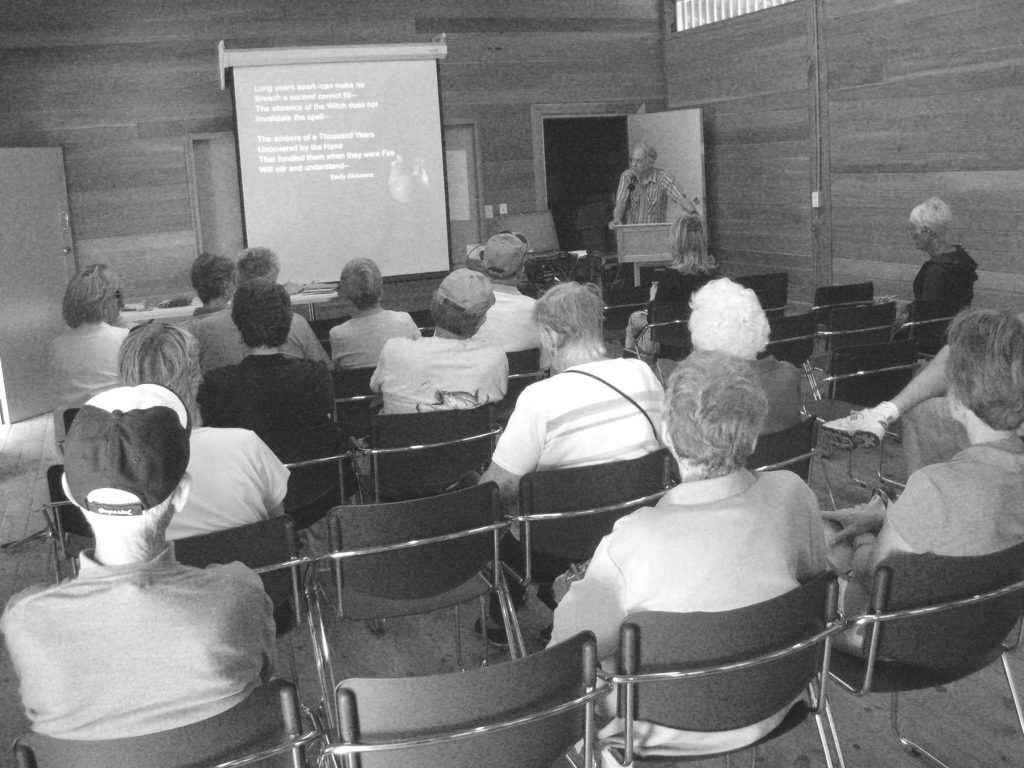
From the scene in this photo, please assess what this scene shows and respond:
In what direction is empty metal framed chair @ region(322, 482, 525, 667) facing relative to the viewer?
away from the camera

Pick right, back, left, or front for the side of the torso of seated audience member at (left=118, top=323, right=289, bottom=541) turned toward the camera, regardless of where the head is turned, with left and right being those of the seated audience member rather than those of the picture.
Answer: back

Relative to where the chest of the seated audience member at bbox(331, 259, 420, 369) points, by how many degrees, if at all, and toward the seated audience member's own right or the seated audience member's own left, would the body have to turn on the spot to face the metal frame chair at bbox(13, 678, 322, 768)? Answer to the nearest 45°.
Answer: approximately 180°

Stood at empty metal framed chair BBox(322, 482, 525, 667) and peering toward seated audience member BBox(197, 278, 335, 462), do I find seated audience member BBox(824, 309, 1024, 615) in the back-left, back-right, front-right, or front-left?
back-right

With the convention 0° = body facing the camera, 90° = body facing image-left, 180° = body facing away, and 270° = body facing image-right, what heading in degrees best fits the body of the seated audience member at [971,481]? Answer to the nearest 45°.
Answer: approximately 135°

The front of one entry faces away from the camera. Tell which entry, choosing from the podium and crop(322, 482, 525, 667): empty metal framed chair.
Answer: the empty metal framed chair

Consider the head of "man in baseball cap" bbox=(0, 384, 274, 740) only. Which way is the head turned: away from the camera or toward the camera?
away from the camera

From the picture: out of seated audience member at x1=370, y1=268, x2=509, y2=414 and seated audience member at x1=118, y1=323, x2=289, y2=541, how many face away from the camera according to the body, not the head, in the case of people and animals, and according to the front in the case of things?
2

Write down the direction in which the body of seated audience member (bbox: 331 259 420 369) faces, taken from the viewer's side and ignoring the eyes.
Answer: away from the camera

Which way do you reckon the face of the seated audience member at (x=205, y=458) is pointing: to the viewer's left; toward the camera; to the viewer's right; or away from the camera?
away from the camera

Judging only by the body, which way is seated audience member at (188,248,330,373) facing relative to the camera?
away from the camera

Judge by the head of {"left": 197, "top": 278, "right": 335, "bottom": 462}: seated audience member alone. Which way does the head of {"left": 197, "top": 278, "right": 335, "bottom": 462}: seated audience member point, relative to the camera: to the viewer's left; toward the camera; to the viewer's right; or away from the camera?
away from the camera

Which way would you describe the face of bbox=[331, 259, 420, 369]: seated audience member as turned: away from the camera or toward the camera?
away from the camera

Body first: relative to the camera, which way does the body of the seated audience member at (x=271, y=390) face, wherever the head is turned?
away from the camera
